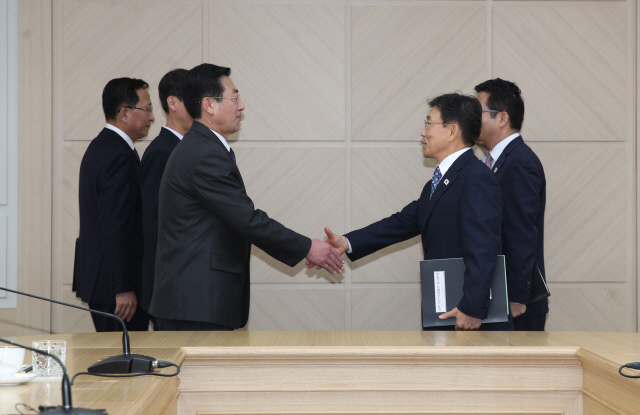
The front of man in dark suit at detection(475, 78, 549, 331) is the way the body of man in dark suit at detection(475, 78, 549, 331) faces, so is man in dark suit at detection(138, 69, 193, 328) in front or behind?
in front

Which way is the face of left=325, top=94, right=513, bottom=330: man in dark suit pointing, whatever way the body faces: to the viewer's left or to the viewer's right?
to the viewer's left

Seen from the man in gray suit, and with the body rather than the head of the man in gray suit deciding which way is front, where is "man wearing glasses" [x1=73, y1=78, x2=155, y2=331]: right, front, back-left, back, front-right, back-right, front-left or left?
back-left

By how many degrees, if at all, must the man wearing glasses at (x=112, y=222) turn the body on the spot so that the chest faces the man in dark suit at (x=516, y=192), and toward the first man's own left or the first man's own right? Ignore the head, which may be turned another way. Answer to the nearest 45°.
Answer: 0° — they already face them

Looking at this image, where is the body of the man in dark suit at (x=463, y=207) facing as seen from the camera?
to the viewer's left

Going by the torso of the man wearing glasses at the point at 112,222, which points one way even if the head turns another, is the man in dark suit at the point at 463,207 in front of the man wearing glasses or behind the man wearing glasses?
in front

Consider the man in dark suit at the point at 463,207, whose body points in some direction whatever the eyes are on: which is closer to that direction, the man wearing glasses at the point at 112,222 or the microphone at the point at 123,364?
the man wearing glasses

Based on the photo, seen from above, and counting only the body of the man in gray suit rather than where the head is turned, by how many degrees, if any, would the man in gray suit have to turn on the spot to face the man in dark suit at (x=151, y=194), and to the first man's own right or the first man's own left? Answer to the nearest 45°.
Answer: approximately 135° to the first man's own left

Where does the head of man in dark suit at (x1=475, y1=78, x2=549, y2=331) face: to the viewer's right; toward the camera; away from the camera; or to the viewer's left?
to the viewer's left

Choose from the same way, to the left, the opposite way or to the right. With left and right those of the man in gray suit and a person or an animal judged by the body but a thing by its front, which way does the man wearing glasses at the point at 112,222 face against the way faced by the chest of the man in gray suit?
the same way

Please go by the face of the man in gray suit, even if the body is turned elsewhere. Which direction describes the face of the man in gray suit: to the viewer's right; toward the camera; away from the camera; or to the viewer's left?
to the viewer's right

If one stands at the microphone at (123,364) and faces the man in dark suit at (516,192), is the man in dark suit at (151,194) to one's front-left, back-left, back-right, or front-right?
front-left

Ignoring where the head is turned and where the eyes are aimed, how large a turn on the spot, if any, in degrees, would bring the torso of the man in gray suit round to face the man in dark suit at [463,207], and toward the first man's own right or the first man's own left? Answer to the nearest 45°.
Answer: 0° — they already face them

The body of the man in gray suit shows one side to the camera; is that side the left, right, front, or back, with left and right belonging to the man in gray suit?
right

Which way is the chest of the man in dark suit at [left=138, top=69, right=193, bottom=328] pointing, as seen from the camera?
to the viewer's right

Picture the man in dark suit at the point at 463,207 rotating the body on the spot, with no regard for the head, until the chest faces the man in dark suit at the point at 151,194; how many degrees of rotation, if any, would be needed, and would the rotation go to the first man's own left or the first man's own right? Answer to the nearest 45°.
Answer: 0° — they already face them
